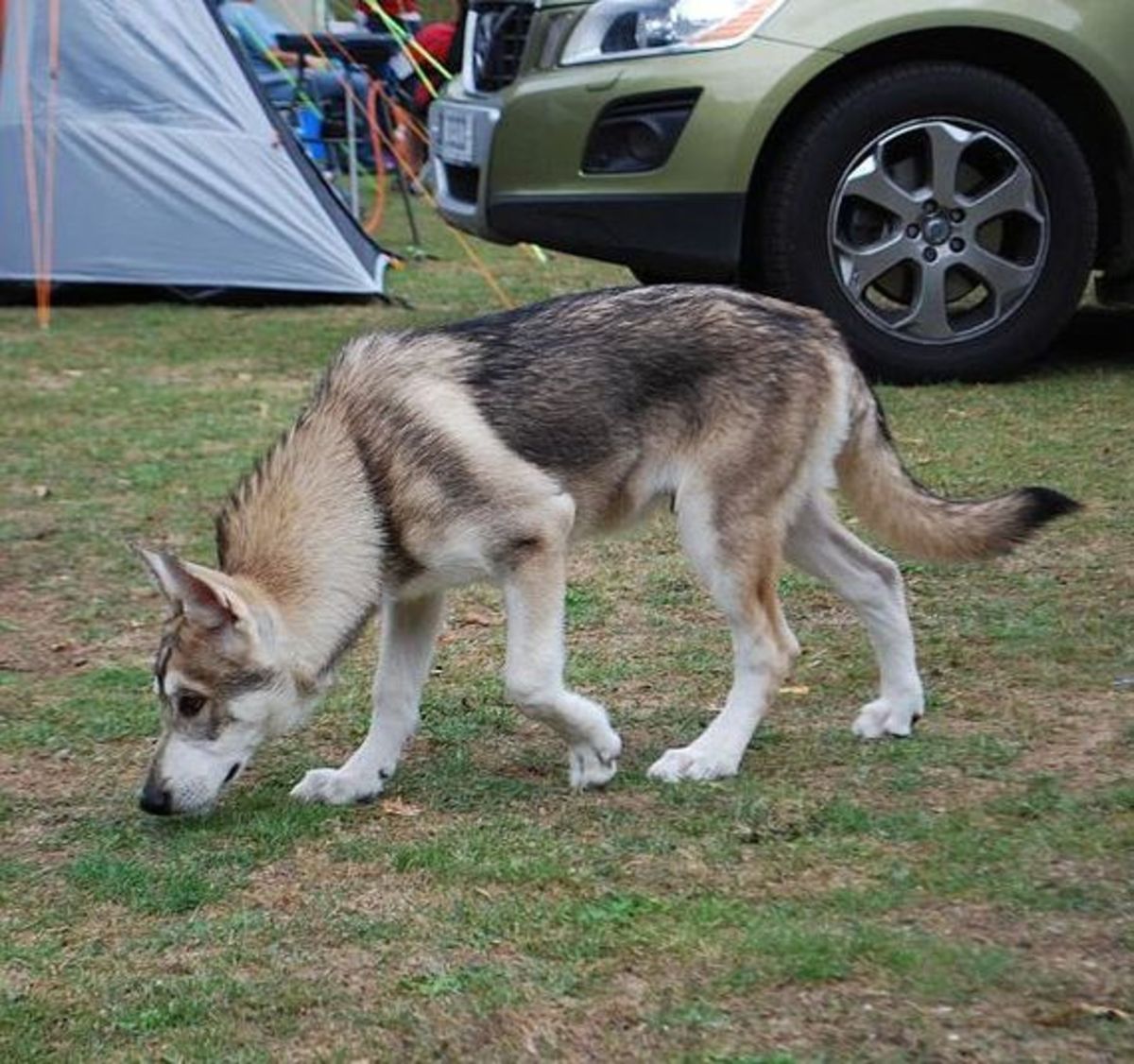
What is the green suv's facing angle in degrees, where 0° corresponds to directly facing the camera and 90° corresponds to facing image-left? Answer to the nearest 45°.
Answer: approximately 90°

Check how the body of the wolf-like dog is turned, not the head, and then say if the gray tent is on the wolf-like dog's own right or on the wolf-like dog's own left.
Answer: on the wolf-like dog's own right

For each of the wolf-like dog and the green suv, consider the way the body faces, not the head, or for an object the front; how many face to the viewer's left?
2

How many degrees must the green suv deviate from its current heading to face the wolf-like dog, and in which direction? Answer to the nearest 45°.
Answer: approximately 90° to its left

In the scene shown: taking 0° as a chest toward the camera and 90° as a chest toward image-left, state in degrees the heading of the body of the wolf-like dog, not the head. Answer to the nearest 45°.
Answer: approximately 90°

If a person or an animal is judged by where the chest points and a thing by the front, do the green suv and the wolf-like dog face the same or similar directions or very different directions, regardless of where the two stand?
same or similar directions

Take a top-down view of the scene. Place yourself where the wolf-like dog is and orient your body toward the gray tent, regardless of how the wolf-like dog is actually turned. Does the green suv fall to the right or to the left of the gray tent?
right

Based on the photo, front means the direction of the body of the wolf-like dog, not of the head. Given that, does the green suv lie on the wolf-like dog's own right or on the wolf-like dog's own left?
on the wolf-like dog's own right

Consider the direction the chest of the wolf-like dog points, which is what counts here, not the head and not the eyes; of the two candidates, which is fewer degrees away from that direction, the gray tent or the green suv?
the gray tent

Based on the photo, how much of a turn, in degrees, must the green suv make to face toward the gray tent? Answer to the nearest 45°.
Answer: approximately 45° to its right

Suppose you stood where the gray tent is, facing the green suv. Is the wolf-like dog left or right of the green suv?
right

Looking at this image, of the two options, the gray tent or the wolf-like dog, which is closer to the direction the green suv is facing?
the gray tent
